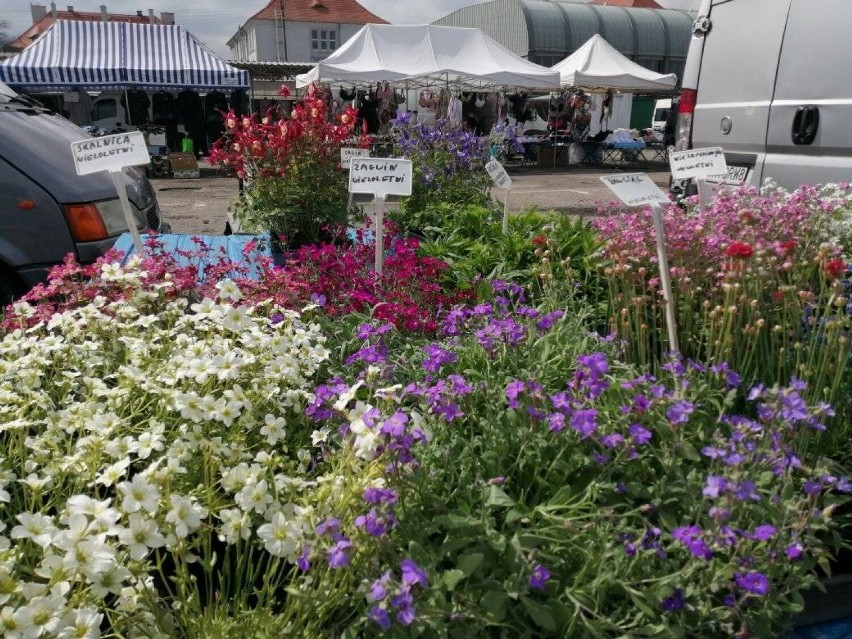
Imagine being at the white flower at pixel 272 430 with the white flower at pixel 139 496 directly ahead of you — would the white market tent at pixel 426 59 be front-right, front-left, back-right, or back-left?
back-right

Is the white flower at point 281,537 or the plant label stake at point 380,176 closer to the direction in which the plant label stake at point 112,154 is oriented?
the white flower

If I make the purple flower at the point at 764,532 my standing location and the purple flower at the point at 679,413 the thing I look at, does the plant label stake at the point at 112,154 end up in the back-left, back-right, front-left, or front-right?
front-left

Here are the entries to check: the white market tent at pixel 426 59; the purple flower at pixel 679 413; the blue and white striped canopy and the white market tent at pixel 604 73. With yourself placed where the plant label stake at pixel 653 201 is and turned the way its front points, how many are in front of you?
1

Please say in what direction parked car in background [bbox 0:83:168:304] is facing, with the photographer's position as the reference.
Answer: facing the viewer and to the right of the viewer

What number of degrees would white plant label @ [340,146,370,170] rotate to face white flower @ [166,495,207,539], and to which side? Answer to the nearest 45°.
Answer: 0° — it already faces it

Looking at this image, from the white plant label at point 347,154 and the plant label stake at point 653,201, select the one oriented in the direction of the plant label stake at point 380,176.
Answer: the white plant label

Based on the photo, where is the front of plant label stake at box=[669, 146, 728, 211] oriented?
toward the camera

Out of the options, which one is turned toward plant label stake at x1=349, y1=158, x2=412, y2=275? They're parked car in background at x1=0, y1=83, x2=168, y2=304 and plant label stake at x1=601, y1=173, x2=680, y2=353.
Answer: the parked car in background

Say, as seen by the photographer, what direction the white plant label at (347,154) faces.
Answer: facing the viewer

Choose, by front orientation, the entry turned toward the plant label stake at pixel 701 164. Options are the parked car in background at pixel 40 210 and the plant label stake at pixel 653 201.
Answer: the parked car in background

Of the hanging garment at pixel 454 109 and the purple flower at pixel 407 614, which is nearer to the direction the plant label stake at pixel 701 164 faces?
the purple flower

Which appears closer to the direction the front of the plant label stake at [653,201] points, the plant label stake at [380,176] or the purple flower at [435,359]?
the purple flower

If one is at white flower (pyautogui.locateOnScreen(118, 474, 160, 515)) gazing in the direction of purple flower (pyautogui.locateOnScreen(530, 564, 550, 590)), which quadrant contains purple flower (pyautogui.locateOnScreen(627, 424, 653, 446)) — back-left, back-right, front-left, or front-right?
front-left

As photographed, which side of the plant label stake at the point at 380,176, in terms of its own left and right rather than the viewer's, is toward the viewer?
front

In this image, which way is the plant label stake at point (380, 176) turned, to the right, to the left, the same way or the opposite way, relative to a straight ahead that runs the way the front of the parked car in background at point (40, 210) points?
to the right

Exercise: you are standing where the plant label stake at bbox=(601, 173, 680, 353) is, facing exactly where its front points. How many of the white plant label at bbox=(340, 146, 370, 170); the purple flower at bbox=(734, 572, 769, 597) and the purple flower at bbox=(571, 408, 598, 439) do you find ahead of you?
2

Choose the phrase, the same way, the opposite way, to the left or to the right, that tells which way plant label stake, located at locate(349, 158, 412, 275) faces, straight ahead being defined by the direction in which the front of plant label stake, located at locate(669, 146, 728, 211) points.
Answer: the same way
